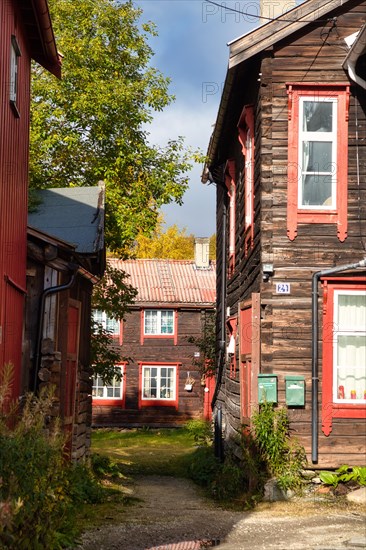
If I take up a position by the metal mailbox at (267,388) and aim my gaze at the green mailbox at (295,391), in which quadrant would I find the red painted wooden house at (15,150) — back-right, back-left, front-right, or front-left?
back-right

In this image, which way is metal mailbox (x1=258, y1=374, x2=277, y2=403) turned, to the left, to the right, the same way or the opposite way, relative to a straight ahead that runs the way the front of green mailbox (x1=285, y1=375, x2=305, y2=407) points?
the same way

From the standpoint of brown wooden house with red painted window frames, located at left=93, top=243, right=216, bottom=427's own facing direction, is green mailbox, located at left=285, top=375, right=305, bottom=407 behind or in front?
in front

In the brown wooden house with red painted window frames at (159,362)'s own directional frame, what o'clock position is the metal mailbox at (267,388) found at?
The metal mailbox is roughly at 12 o'clock from the brown wooden house with red painted window frames.

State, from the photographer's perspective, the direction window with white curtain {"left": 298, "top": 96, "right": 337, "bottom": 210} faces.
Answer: facing the viewer

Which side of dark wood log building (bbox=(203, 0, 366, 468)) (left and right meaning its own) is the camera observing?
front

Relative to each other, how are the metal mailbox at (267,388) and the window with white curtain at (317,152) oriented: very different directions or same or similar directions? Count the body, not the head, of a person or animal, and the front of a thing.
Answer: same or similar directions

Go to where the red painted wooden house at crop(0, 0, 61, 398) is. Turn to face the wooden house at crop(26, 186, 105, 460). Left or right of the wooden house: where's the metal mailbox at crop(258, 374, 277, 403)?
right

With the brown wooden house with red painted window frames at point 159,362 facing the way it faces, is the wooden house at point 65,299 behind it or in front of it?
in front

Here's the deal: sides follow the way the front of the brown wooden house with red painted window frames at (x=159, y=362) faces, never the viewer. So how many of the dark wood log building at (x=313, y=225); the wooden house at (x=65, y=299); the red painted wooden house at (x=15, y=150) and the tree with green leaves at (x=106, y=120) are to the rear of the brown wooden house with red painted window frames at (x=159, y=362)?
0
